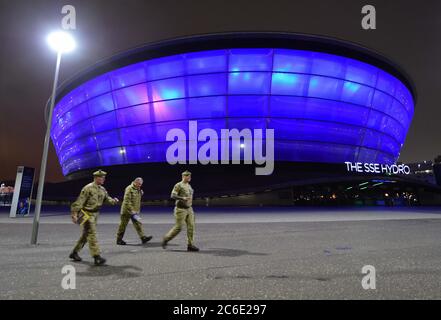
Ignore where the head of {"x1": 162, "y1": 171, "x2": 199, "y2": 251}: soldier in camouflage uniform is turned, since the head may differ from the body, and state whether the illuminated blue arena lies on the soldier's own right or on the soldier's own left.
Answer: on the soldier's own left

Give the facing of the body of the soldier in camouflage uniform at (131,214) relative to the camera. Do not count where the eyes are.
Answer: to the viewer's right

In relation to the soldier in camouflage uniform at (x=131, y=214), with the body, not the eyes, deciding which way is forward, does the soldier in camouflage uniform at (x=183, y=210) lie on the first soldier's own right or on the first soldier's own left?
on the first soldier's own right

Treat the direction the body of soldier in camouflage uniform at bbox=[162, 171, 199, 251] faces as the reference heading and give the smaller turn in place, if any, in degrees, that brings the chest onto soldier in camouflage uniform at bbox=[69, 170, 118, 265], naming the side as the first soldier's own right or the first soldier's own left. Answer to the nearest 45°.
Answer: approximately 135° to the first soldier's own right

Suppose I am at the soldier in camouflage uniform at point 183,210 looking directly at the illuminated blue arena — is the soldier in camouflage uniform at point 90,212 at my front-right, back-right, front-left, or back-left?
back-left
